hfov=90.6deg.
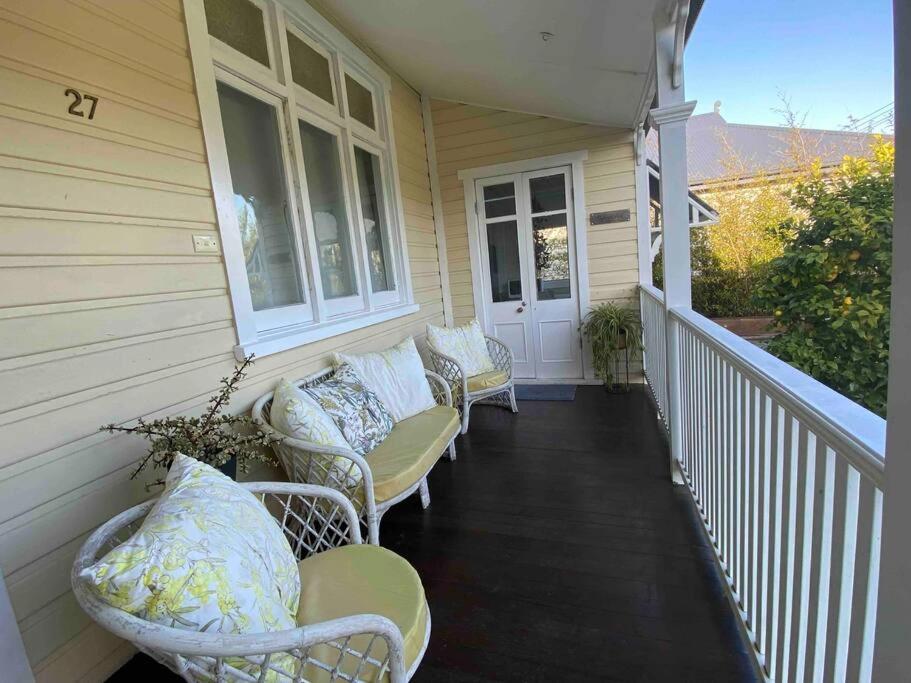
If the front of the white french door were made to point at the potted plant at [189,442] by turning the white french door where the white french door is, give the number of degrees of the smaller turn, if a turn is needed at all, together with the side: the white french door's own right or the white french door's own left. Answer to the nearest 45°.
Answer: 0° — it already faces it

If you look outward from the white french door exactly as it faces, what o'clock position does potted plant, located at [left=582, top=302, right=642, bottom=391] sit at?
The potted plant is roughly at 10 o'clock from the white french door.

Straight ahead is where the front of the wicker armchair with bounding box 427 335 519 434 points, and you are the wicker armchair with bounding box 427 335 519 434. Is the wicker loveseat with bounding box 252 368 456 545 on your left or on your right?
on your right

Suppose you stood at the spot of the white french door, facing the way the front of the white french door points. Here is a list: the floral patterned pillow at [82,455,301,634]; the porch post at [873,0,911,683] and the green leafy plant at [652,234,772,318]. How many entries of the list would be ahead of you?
2

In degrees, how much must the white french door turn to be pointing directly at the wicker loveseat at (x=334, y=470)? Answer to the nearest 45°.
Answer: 0° — it already faces it

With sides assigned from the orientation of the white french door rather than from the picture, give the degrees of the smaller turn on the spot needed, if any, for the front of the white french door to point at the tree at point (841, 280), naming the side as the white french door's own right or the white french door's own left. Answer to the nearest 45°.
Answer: approximately 45° to the white french door's own left

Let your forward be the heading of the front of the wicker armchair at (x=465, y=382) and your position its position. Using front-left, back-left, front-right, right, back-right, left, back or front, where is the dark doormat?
left

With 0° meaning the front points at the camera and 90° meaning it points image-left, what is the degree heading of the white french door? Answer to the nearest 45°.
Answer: approximately 0°

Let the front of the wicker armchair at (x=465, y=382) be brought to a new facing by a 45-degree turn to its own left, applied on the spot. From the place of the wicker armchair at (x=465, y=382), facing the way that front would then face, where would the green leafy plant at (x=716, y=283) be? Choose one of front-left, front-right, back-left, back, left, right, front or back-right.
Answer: front-left

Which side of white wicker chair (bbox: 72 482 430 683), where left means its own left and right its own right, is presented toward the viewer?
right

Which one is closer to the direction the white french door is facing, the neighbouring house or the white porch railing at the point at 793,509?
the white porch railing
